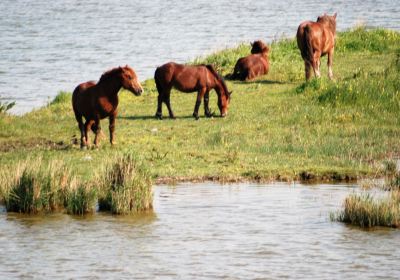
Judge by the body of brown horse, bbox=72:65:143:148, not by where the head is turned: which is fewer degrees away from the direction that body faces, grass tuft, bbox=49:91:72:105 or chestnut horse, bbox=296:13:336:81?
the chestnut horse

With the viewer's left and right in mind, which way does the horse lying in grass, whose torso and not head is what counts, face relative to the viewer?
facing away from the viewer and to the right of the viewer

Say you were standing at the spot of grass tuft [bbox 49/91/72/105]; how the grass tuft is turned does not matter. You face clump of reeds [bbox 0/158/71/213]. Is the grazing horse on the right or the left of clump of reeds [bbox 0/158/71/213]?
left

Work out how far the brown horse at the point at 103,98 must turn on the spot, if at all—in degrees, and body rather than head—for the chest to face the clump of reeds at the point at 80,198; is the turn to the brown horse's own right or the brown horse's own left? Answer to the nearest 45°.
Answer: approximately 45° to the brown horse's own right

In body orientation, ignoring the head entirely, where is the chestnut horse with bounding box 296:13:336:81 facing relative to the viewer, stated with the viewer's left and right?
facing away from the viewer and to the right of the viewer

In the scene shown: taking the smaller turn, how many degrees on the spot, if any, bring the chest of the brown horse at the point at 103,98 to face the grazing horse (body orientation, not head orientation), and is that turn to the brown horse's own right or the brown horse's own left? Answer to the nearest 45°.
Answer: approximately 90° to the brown horse's own left

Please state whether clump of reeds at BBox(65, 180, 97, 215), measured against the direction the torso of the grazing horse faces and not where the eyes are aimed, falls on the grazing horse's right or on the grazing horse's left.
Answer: on the grazing horse's right

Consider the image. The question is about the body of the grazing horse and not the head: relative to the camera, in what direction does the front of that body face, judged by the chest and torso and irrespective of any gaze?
to the viewer's right

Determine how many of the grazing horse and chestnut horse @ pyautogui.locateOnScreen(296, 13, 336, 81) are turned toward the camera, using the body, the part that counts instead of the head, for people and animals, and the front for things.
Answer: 0
